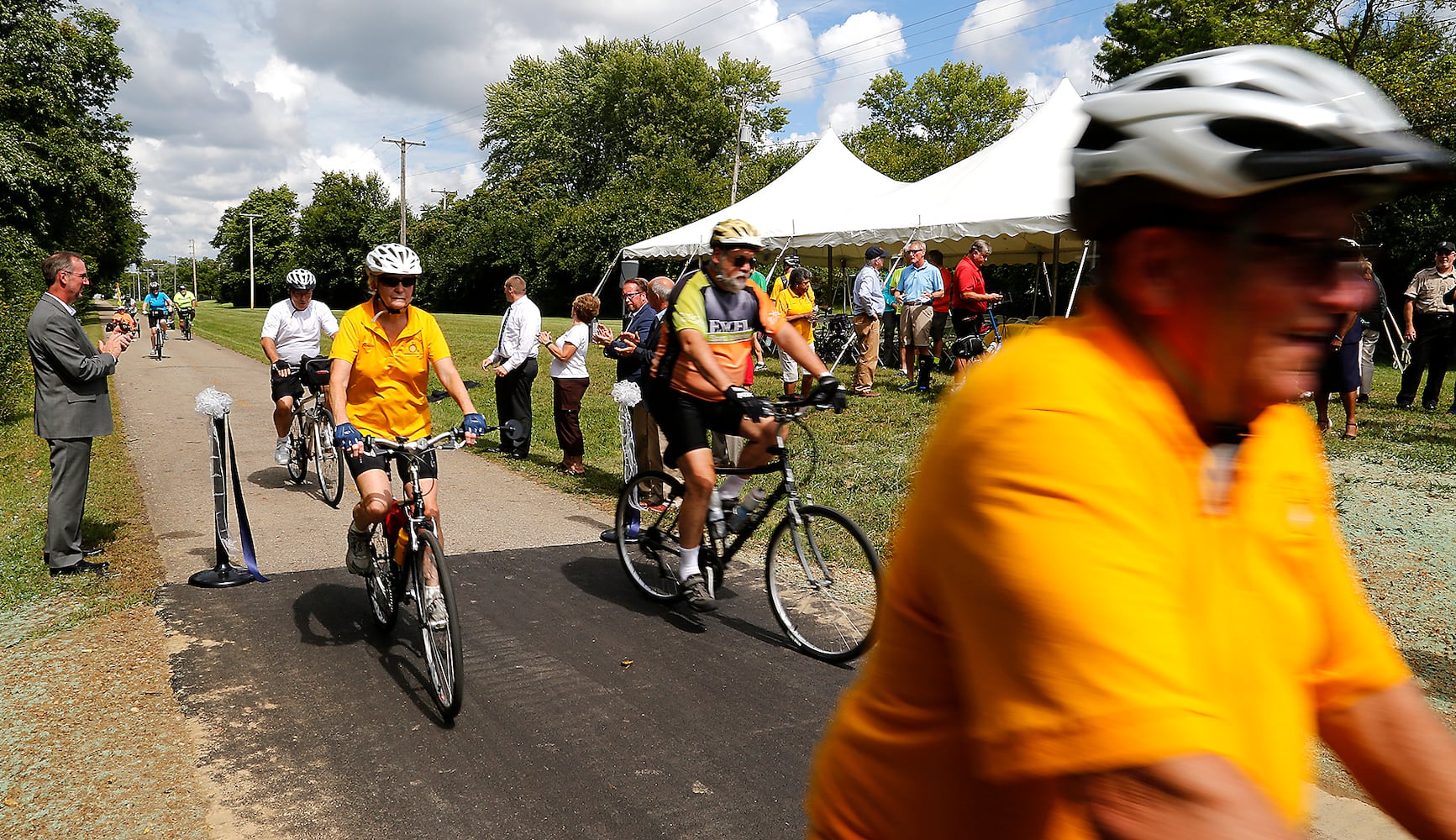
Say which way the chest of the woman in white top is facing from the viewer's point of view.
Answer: to the viewer's left

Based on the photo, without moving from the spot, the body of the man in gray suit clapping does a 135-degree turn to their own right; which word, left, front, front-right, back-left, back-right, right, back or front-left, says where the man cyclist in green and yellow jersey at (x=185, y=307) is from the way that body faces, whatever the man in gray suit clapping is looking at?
back-right

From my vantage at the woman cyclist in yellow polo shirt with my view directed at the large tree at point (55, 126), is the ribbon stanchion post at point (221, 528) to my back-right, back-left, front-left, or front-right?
front-left

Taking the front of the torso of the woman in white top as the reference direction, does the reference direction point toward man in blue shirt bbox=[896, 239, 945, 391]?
no

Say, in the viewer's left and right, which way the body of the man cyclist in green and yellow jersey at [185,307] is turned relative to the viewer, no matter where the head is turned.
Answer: facing the viewer

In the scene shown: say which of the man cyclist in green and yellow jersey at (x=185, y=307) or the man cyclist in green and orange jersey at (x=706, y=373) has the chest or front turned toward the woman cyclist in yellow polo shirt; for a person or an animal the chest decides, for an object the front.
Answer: the man cyclist in green and yellow jersey at (x=185, y=307)

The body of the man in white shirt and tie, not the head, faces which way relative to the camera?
to the viewer's left

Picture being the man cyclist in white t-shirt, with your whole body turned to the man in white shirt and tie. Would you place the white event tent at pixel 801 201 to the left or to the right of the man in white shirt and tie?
left

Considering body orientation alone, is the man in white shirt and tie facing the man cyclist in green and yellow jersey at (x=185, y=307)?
no

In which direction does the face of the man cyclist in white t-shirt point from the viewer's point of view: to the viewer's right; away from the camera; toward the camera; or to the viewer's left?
toward the camera

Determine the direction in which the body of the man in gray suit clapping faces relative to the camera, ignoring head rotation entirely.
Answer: to the viewer's right

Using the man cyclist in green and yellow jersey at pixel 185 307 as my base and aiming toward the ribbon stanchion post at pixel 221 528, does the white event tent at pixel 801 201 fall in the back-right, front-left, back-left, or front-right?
front-left

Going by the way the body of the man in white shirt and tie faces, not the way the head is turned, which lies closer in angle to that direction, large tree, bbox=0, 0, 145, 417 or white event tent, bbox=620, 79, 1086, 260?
the large tree

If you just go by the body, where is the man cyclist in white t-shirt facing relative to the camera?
toward the camera

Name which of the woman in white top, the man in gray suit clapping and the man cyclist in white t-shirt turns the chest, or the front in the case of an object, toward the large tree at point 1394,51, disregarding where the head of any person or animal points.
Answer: the man in gray suit clapping

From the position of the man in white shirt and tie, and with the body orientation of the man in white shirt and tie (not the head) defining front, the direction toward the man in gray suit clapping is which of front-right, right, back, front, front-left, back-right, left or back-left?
front-left

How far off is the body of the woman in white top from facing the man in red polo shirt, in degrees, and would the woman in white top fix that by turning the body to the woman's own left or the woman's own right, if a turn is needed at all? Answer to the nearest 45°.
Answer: approximately 135° to the woman's own right

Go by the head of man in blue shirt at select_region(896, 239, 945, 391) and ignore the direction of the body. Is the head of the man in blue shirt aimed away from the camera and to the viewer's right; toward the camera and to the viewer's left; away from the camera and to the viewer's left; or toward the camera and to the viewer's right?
toward the camera and to the viewer's left
